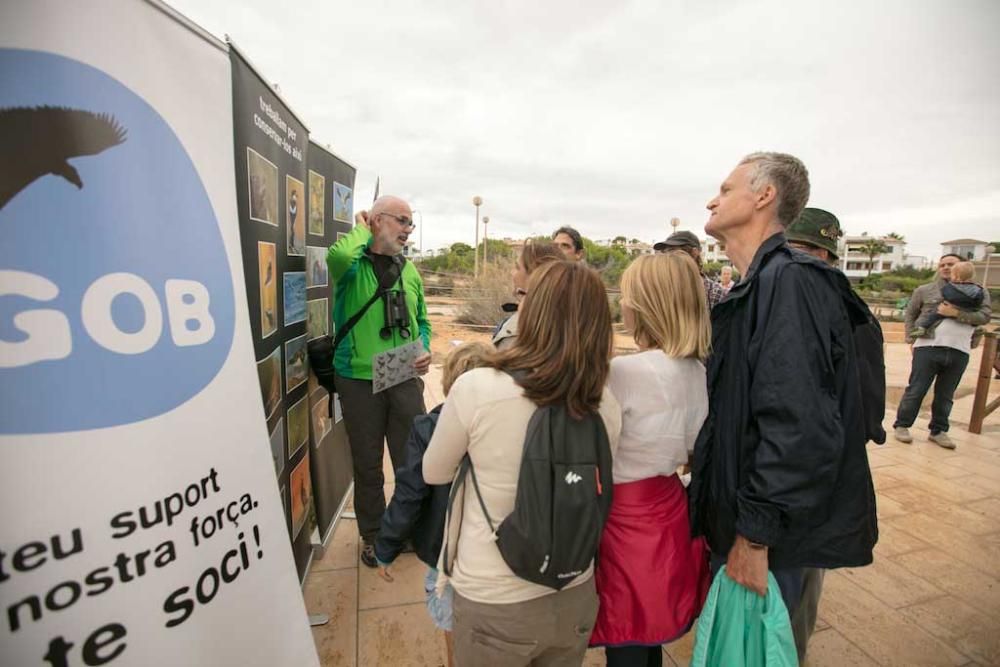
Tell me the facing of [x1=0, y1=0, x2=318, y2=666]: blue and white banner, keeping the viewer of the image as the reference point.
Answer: facing the viewer and to the right of the viewer

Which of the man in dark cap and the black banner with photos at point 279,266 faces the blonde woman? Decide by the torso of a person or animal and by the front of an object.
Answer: the black banner with photos

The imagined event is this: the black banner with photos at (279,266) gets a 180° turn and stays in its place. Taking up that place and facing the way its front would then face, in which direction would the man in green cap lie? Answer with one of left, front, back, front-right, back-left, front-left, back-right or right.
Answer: back

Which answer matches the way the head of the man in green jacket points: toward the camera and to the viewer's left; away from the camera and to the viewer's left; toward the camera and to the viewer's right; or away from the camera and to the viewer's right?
toward the camera and to the viewer's right

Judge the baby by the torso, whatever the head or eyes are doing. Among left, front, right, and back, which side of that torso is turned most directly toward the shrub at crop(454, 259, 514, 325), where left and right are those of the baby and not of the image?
front

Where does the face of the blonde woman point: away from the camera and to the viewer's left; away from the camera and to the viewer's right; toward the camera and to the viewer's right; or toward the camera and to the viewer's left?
away from the camera and to the viewer's left

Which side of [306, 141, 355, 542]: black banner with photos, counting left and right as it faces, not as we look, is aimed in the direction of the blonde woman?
front

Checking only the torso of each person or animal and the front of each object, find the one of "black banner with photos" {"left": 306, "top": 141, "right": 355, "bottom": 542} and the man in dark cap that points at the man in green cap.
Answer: the black banner with photos

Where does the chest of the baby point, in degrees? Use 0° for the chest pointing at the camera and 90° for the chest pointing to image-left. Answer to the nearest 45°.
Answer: approximately 90°

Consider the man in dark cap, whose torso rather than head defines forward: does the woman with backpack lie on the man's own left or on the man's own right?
on the man's own left

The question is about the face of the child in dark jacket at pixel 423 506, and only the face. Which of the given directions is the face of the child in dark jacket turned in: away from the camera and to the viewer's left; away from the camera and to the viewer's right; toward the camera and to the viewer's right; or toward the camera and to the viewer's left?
away from the camera and to the viewer's left

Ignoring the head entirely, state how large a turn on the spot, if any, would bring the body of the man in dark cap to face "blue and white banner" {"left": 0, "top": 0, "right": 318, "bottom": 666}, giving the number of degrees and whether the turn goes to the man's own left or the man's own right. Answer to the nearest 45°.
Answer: approximately 90° to the man's own left

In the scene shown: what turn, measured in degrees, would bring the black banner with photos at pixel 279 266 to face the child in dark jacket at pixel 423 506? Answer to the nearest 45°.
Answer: approximately 45° to its right

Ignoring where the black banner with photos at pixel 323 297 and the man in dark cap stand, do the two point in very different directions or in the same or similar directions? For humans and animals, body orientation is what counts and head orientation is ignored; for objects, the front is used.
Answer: very different directions

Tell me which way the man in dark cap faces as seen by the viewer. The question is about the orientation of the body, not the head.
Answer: to the viewer's left
